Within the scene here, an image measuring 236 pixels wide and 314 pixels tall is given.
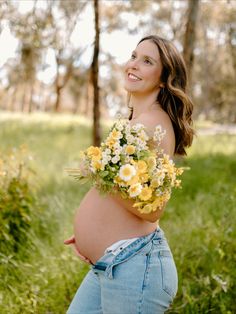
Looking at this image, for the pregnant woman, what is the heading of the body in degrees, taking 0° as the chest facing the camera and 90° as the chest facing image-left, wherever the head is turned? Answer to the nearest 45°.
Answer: approximately 90°
